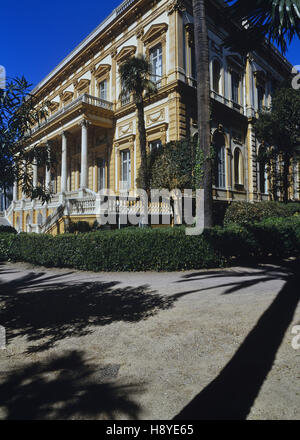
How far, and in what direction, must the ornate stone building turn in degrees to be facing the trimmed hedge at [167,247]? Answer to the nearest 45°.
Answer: approximately 45° to its left

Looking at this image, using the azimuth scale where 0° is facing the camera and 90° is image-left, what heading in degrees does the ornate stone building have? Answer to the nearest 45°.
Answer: approximately 45°

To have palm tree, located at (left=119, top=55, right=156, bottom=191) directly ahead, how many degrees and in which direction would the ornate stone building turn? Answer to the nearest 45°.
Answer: approximately 45° to its left
